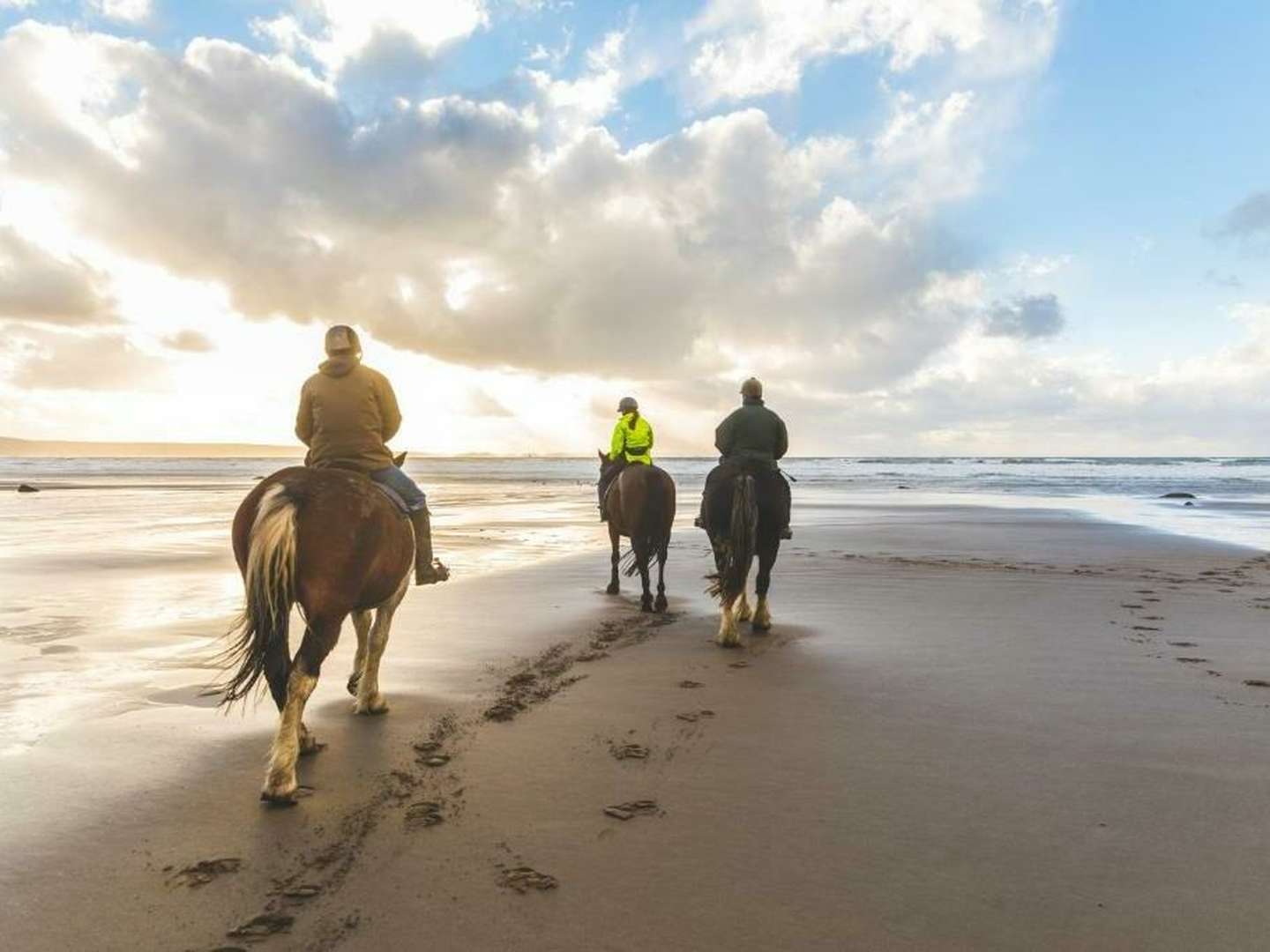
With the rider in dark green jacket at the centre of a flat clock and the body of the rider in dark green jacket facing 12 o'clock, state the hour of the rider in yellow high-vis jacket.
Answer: The rider in yellow high-vis jacket is roughly at 11 o'clock from the rider in dark green jacket.

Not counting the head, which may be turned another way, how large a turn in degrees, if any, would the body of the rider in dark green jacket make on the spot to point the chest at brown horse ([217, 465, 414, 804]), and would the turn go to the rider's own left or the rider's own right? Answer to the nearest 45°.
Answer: approximately 135° to the rider's own left

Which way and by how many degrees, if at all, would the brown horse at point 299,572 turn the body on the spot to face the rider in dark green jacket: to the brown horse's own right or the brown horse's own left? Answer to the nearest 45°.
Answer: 0° — it already faces them

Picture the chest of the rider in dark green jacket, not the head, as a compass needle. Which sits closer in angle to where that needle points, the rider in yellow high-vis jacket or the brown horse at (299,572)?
the rider in yellow high-vis jacket

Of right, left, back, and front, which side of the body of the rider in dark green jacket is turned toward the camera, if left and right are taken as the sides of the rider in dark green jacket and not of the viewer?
back

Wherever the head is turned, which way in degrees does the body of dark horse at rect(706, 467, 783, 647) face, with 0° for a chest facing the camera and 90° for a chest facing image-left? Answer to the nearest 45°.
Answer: approximately 180°

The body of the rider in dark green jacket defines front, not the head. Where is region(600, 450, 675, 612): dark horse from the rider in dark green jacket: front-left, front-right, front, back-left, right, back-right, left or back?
front-left

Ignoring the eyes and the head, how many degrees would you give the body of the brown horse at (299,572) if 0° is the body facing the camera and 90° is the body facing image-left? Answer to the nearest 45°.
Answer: approximately 225°

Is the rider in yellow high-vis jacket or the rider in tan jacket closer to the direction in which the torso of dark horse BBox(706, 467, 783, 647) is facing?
the rider in yellow high-vis jacket
